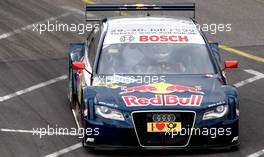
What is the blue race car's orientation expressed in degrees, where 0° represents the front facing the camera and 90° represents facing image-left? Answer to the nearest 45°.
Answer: approximately 0°
